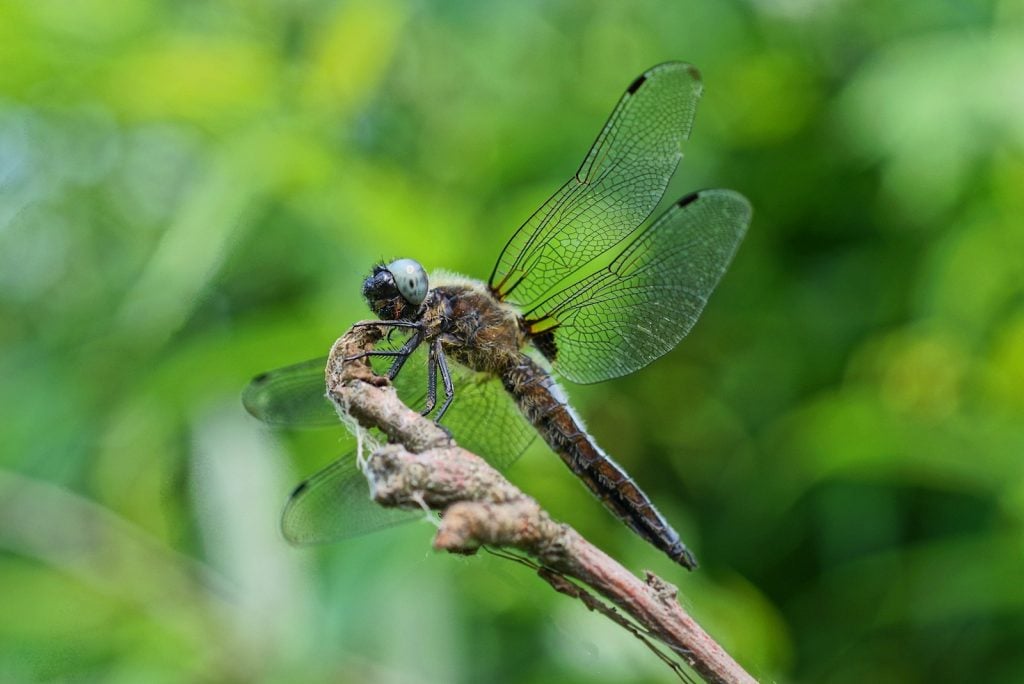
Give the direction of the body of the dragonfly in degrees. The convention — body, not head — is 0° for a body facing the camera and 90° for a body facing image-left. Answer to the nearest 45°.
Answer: approximately 90°
